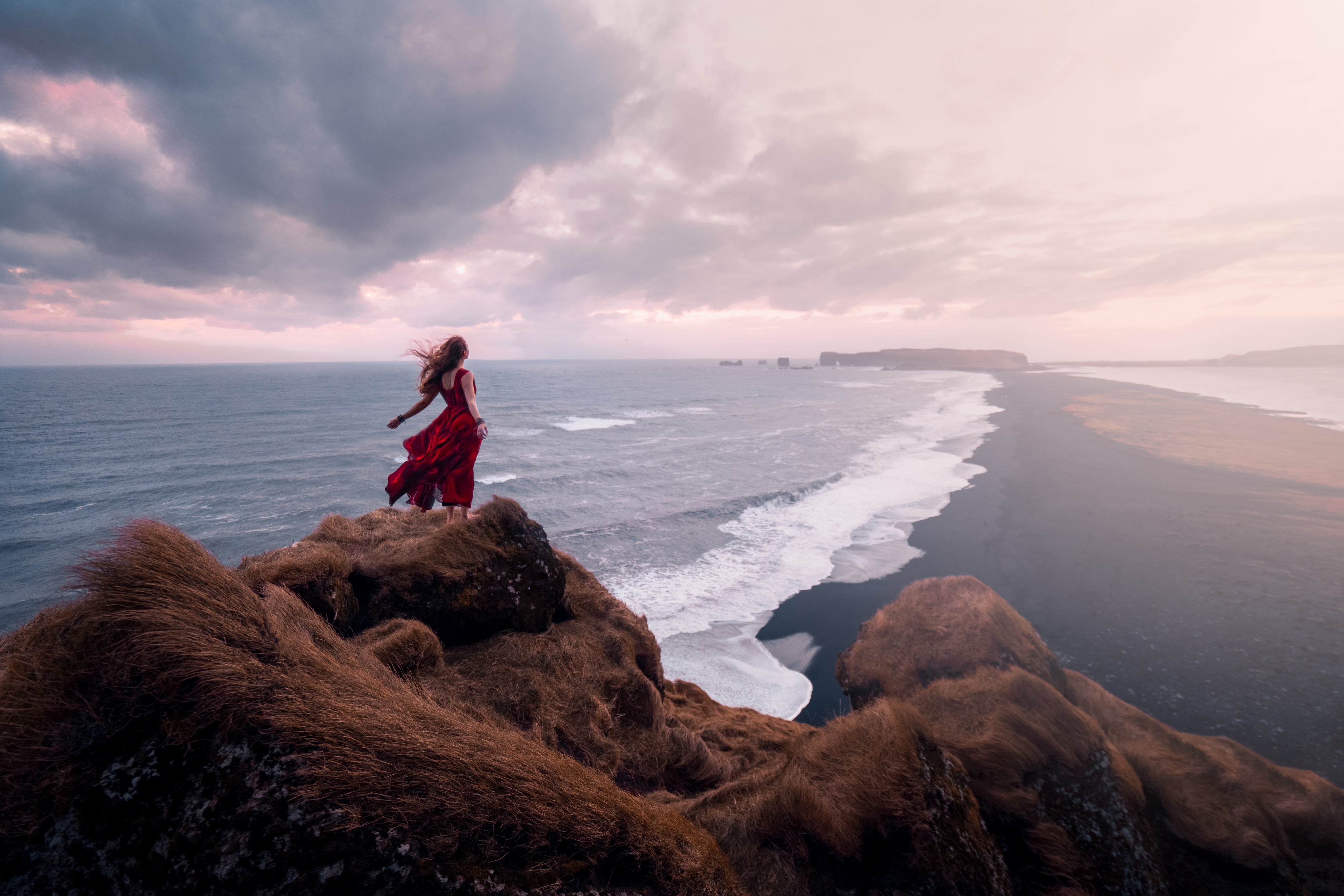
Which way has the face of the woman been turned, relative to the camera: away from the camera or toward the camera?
away from the camera

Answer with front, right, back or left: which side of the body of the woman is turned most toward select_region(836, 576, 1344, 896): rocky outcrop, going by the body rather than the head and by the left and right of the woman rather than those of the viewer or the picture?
right

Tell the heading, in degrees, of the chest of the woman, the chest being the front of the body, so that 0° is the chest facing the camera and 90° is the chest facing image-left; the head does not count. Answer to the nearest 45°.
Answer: approximately 225°
